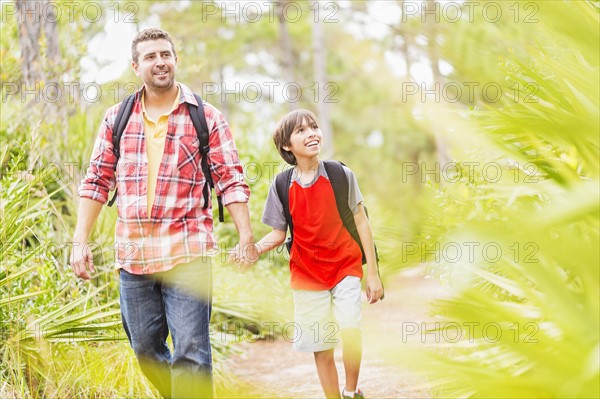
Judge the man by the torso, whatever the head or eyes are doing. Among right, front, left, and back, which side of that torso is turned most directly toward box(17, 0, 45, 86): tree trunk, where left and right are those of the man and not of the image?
back

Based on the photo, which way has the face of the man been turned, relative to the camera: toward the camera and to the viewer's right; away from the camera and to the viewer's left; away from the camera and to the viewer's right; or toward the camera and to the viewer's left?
toward the camera and to the viewer's right

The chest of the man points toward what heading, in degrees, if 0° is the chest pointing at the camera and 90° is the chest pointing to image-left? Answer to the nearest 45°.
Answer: approximately 0°

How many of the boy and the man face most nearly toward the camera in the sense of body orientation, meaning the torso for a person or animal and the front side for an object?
2

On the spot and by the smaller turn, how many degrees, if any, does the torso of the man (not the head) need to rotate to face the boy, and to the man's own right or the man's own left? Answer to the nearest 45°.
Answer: approximately 90° to the man's own left

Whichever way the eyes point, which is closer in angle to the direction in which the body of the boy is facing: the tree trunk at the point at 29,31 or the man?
the man

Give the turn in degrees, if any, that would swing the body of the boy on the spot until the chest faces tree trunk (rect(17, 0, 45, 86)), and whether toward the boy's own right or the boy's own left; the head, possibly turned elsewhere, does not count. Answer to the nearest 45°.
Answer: approximately 135° to the boy's own right

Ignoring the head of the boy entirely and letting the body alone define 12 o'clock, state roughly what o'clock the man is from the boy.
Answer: The man is roughly at 2 o'clock from the boy.
